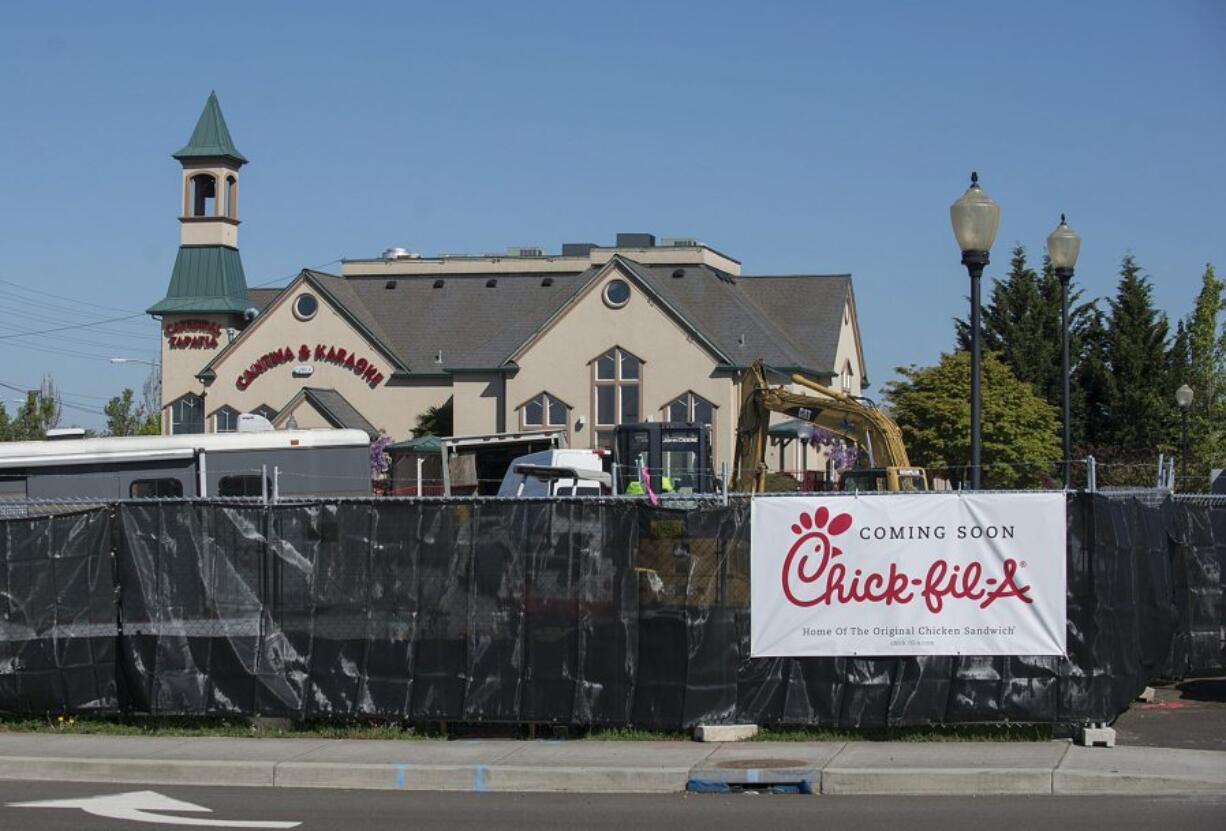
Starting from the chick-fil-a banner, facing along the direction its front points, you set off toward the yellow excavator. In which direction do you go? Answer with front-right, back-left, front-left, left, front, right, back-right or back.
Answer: back

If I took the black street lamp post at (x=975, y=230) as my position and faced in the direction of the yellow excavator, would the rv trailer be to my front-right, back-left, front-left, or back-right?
front-left

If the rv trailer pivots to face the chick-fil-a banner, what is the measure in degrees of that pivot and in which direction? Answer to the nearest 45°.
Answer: approximately 45° to its right

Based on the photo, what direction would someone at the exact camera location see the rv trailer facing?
facing to the right of the viewer

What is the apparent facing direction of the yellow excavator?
to the viewer's left

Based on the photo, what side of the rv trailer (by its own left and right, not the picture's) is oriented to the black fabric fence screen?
right

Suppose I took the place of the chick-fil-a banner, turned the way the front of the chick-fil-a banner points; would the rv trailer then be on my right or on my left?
on my right

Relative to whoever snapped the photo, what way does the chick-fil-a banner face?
facing the viewer

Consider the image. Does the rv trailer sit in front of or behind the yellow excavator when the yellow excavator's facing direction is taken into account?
in front

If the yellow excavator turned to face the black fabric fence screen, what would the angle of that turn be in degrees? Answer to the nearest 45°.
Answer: approximately 90° to its left

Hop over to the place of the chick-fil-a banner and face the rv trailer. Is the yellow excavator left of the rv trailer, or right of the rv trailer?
right

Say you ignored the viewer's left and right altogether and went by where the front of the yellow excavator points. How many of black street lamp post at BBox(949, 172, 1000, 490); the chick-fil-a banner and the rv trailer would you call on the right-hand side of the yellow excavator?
0

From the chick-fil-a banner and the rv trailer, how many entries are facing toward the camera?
1

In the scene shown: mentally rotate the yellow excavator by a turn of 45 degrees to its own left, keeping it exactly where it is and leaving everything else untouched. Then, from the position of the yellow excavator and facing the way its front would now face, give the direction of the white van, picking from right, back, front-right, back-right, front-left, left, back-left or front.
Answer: front
